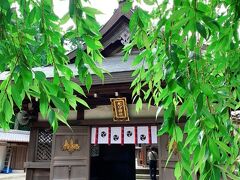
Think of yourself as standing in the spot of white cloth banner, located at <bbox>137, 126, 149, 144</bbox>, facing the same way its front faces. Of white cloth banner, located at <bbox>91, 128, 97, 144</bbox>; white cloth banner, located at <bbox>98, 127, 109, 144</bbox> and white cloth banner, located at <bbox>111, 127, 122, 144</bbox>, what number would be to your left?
0

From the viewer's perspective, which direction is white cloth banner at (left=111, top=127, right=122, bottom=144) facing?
toward the camera

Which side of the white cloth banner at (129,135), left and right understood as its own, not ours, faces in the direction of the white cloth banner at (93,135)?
right

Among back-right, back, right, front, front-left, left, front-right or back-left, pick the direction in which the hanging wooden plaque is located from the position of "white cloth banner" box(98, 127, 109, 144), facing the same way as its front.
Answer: front-left

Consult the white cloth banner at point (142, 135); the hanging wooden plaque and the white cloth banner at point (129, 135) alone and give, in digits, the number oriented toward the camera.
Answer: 3

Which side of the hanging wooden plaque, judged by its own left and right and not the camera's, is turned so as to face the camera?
front

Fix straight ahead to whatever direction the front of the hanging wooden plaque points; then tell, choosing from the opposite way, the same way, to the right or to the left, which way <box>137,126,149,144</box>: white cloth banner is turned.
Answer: the same way

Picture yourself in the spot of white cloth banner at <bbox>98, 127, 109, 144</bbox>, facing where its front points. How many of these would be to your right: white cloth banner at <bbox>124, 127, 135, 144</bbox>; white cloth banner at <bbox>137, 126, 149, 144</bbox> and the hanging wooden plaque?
0

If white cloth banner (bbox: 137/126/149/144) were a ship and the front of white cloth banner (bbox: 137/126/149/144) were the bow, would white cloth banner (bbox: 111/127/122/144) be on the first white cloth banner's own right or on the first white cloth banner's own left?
on the first white cloth banner's own right

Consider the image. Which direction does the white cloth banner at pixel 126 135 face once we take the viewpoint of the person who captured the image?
facing the viewer

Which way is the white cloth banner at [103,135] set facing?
toward the camera

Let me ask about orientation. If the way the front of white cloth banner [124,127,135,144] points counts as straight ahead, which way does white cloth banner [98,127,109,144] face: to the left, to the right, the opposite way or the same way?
the same way

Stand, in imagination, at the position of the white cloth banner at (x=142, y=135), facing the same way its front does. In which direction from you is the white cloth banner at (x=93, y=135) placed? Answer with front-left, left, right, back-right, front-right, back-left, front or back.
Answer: right

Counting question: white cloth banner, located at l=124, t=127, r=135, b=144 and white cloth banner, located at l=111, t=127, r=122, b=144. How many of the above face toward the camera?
2
